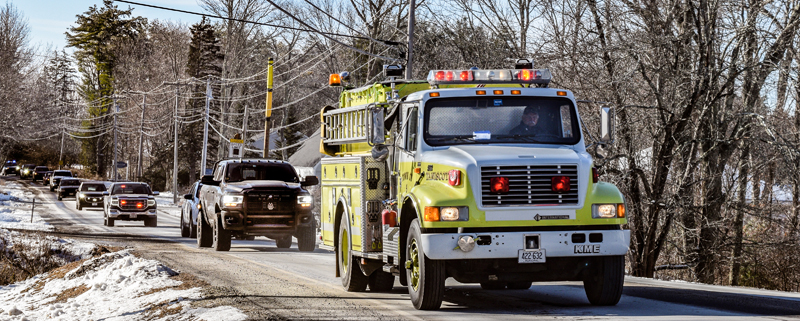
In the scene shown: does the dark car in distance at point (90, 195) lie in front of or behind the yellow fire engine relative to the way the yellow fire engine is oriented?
behind

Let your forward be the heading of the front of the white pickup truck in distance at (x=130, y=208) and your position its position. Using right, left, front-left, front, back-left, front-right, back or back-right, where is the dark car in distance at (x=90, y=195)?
back

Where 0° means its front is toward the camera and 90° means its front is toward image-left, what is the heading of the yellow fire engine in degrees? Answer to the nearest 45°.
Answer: approximately 315°

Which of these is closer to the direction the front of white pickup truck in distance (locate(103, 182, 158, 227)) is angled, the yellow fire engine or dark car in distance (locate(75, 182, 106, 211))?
the yellow fire engine

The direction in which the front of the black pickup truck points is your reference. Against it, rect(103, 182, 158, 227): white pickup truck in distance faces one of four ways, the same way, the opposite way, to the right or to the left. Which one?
the same way

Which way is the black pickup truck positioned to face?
toward the camera

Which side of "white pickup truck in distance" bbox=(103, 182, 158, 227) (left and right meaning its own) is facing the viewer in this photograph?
front

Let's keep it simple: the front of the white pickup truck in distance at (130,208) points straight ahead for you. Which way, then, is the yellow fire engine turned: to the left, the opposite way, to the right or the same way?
the same way

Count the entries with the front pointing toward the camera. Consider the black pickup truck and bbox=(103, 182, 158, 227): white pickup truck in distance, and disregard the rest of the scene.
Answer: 2

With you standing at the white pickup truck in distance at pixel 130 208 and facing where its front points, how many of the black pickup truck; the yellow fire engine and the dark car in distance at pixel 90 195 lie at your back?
1

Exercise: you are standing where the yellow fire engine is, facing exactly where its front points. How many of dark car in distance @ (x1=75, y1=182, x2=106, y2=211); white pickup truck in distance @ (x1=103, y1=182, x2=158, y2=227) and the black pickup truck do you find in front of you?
0

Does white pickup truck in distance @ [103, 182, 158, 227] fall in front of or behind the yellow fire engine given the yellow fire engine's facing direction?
behind
